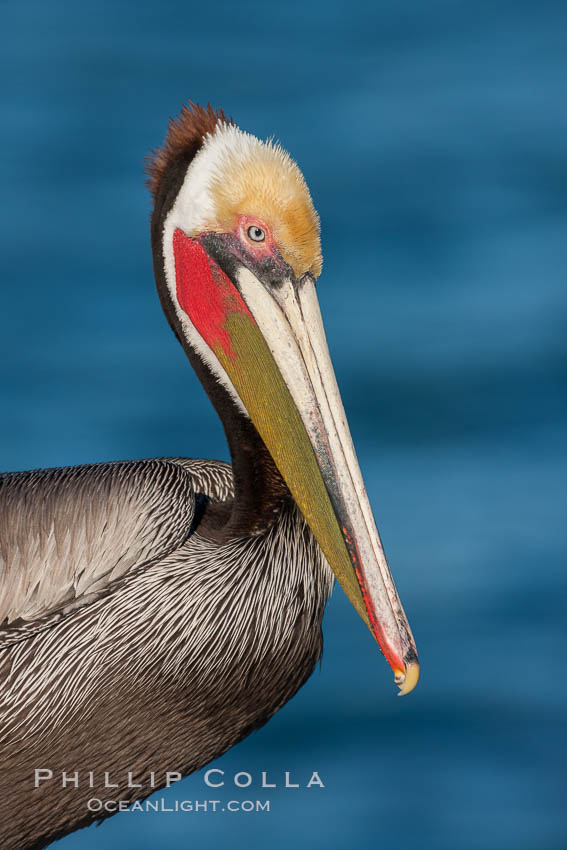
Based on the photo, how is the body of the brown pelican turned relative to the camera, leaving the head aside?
to the viewer's right
